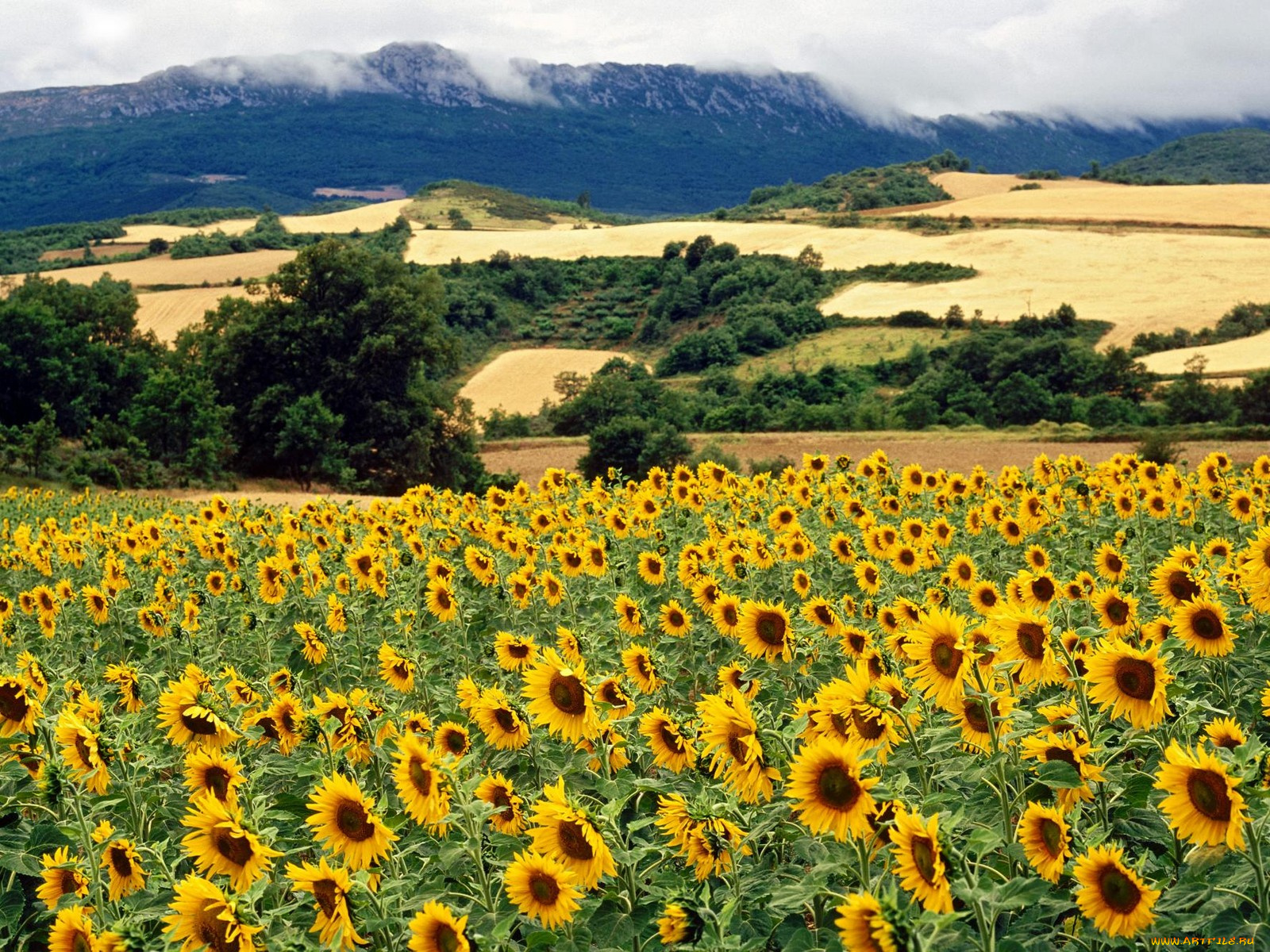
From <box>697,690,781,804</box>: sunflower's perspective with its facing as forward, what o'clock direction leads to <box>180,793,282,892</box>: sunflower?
<box>180,793,282,892</box>: sunflower is roughly at 1 o'clock from <box>697,690,781,804</box>: sunflower.

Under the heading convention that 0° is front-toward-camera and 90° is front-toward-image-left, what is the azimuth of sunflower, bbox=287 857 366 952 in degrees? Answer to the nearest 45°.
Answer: approximately 45°

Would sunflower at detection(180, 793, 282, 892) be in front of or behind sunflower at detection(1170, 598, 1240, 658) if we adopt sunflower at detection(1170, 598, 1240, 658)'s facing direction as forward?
in front

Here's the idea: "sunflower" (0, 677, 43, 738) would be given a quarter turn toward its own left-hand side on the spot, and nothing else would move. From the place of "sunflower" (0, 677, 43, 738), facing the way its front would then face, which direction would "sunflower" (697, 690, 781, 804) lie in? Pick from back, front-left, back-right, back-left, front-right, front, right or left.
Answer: front-right

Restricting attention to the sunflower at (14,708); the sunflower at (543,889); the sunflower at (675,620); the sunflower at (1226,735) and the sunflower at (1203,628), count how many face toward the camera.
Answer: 5

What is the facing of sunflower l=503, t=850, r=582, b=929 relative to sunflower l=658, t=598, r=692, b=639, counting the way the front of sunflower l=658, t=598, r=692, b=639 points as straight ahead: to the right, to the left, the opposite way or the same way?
the same way

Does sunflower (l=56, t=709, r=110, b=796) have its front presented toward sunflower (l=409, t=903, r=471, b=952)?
no

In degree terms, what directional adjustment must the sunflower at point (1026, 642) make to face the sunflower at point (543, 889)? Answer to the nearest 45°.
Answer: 0° — it already faces it

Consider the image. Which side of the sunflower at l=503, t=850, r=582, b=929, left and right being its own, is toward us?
front

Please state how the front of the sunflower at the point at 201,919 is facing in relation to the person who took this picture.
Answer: facing the viewer and to the left of the viewer

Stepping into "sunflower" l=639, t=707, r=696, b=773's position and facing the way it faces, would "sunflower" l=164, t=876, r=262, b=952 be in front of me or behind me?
in front

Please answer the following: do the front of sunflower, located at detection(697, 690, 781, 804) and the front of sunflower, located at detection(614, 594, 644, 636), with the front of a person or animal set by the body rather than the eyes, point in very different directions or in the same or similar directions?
same or similar directions

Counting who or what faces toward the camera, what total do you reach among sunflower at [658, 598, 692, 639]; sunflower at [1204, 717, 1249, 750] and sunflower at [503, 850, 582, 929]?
3

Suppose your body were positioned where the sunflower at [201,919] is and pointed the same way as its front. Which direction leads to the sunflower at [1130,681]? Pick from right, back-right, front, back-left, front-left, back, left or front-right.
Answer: back-left

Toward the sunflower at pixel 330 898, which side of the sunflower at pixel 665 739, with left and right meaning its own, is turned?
front

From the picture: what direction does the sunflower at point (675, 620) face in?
toward the camera
